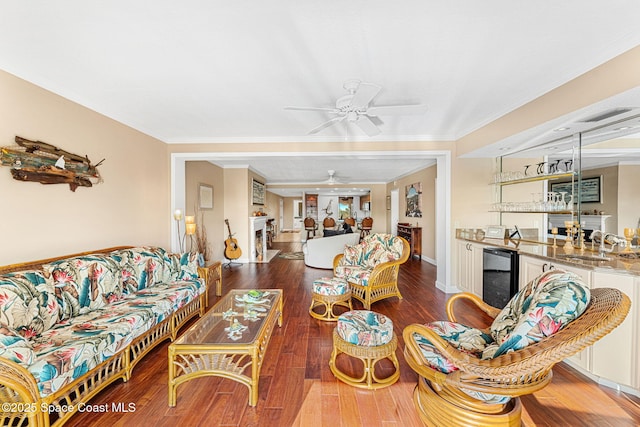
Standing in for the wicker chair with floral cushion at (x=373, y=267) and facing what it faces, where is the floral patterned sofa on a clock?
The floral patterned sofa is roughly at 12 o'clock from the wicker chair with floral cushion.

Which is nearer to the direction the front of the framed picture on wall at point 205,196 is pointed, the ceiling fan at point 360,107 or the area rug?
the ceiling fan

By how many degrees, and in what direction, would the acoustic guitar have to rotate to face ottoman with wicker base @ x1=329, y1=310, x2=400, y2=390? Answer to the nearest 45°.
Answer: approximately 45° to its right

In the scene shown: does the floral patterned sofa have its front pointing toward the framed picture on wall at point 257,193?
no

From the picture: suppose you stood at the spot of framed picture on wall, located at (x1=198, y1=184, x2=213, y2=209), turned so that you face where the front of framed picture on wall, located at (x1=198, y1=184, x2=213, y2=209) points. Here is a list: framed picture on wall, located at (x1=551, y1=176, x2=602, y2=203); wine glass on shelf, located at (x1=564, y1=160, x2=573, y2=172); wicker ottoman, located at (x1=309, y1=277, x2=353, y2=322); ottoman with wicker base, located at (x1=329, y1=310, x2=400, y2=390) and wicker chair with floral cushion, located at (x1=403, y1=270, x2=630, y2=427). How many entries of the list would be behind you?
0

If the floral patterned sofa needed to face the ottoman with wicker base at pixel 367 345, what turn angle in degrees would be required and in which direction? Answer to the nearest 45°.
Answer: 0° — it already faces it

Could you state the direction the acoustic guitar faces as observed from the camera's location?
facing the viewer and to the right of the viewer

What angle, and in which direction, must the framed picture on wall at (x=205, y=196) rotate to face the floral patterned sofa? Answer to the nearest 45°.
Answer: approximately 45° to its right

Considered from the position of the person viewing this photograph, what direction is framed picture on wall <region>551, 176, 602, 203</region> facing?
facing the viewer and to the left of the viewer

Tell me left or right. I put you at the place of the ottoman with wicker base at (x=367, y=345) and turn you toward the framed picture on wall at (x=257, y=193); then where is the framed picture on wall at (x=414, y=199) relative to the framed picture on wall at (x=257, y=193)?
right

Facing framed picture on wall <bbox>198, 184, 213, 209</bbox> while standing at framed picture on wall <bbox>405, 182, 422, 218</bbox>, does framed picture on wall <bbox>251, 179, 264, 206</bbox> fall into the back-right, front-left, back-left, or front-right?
front-right

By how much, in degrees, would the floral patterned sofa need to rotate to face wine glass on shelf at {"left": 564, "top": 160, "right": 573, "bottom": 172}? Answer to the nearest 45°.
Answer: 0° — it already faces it

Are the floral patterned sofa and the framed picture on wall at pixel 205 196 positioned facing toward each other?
no

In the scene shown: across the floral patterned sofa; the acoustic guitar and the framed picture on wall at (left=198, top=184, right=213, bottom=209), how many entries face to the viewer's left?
0

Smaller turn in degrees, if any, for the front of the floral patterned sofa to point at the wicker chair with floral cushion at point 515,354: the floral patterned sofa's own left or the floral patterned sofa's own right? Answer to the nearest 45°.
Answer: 0° — it already faces it

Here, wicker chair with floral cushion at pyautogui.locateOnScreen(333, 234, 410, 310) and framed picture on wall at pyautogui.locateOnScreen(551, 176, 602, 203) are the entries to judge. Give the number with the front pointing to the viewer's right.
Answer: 0
